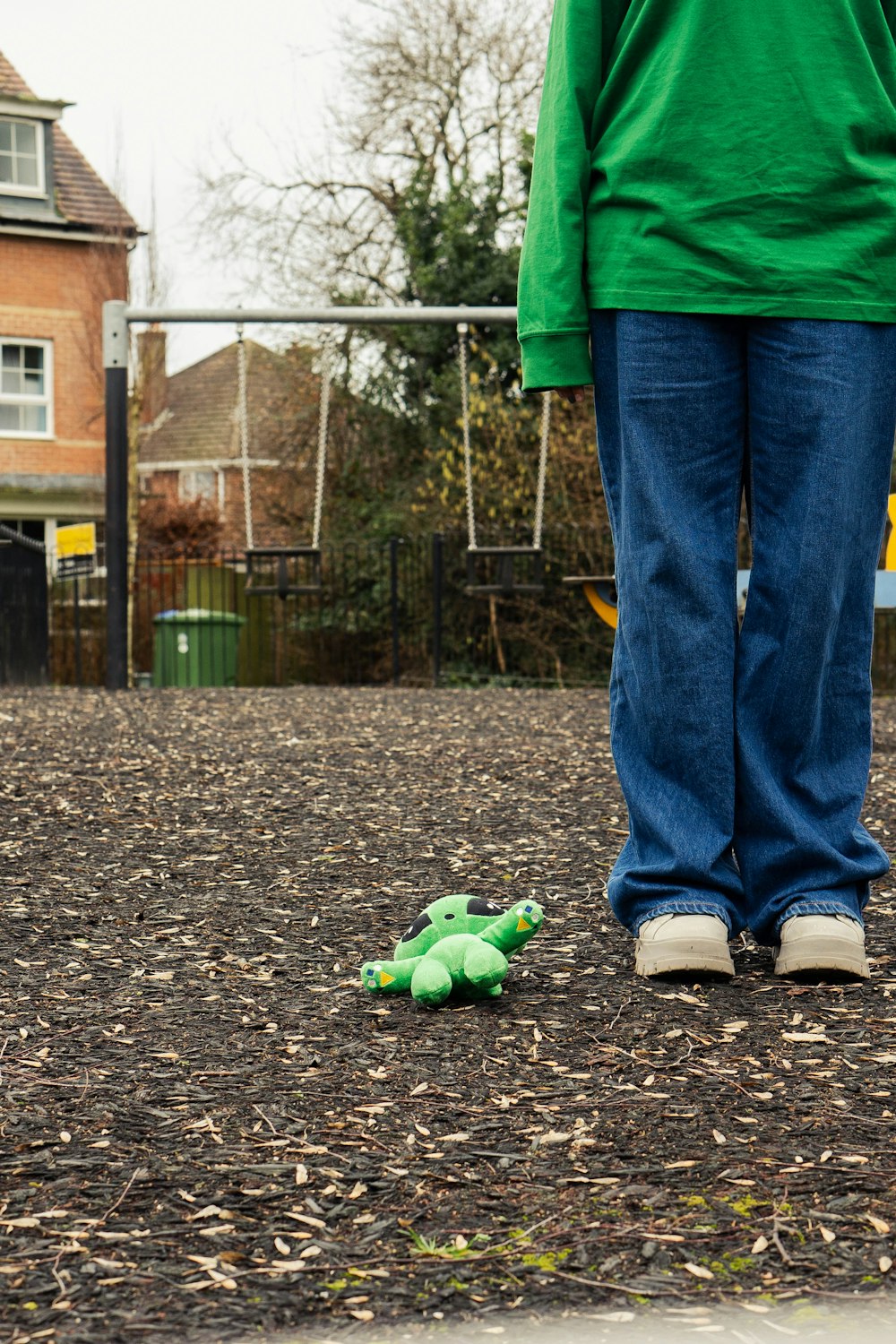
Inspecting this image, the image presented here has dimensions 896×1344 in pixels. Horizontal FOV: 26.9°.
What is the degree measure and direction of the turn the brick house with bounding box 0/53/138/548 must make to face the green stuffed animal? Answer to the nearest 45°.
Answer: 0° — it already faces it

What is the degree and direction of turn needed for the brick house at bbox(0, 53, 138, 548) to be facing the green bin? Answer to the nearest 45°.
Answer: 0° — it already faces it

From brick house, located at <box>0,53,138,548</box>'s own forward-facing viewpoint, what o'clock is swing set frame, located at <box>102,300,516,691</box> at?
The swing set frame is roughly at 12 o'clock from the brick house.

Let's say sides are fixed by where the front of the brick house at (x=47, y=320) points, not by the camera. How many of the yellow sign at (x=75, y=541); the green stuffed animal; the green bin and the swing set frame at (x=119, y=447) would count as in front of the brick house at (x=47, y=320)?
4

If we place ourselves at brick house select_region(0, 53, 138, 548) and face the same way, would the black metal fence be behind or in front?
in front

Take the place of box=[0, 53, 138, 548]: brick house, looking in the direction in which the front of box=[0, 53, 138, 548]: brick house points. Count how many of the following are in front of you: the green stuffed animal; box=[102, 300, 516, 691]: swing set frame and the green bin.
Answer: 3

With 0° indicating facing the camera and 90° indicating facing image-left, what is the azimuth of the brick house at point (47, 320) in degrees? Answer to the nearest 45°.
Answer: approximately 0°

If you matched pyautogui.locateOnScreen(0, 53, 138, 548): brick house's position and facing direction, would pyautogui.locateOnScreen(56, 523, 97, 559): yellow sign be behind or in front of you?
in front
